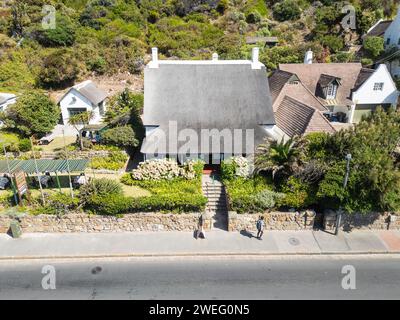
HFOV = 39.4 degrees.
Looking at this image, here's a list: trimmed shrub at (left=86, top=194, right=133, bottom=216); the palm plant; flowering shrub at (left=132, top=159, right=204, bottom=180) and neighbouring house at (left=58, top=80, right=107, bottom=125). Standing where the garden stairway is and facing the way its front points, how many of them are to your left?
1

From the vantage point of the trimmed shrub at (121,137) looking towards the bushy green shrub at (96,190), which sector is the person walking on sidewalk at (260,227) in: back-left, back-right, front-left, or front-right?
front-left

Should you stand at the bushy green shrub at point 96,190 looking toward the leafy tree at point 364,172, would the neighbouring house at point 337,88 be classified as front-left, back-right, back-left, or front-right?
front-left

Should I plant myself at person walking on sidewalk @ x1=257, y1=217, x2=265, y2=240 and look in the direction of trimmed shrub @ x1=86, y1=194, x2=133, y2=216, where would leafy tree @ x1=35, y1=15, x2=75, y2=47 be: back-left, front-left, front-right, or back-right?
front-right

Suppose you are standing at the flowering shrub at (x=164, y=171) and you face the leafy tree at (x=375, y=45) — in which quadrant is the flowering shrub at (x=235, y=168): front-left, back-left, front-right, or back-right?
front-right

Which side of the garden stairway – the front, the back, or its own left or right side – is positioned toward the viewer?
front

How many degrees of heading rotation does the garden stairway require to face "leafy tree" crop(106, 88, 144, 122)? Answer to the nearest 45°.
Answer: approximately 135° to its right

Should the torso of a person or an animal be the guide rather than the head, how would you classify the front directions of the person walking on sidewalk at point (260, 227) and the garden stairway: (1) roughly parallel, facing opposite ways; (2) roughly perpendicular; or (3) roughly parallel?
roughly perpendicular

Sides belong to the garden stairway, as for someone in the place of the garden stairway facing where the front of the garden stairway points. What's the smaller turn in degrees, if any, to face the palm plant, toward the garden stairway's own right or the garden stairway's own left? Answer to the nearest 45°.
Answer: approximately 90° to the garden stairway's own left
